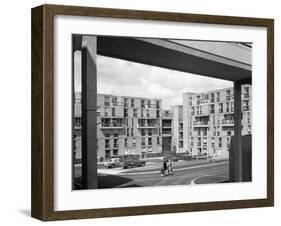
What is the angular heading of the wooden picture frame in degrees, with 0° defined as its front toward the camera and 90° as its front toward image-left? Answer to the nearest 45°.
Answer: approximately 315°
